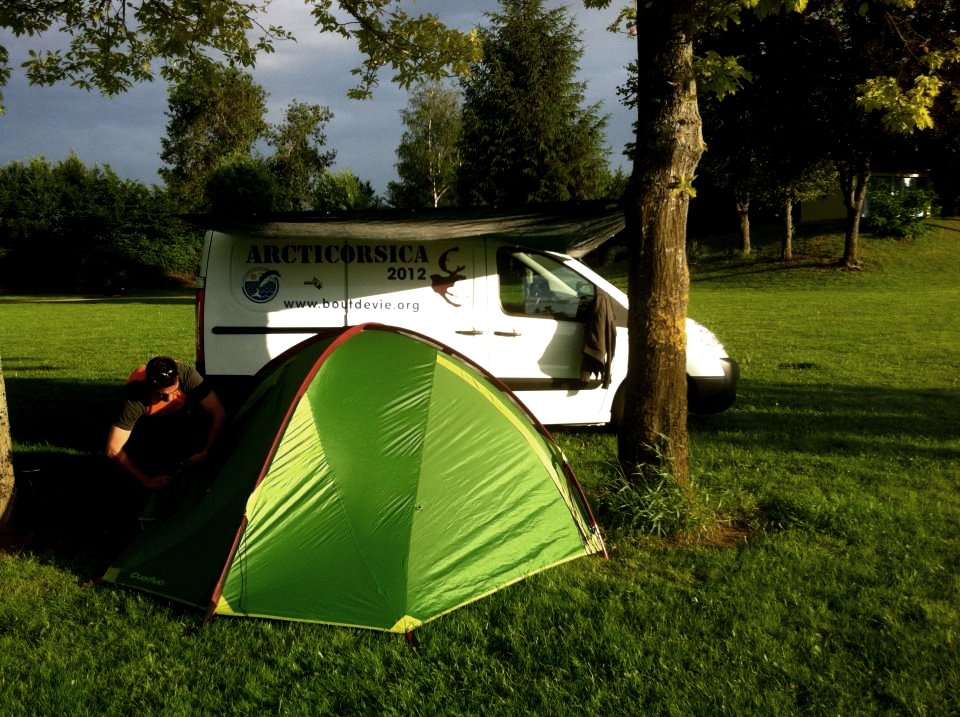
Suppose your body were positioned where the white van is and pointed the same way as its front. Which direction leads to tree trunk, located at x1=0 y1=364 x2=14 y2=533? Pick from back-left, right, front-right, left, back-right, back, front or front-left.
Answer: back-right

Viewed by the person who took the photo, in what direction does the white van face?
facing to the right of the viewer

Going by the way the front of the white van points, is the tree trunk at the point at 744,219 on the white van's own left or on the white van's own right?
on the white van's own left

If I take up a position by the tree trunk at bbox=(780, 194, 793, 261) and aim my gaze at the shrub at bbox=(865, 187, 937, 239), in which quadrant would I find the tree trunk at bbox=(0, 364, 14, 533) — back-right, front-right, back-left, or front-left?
back-right

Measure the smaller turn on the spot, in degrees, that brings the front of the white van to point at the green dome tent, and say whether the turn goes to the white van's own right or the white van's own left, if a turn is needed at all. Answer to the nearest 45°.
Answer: approximately 90° to the white van's own right

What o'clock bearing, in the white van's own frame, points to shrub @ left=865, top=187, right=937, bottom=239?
The shrub is roughly at 10 o'clock from the white van.

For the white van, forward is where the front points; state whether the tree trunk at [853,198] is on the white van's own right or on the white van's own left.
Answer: on the white van's own left

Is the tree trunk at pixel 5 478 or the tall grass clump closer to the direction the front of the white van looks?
the tall grass clump
